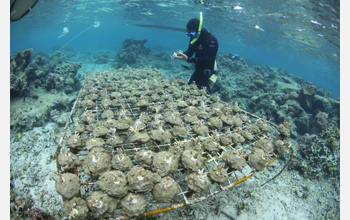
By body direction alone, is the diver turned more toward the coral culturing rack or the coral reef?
the coral culturing rack

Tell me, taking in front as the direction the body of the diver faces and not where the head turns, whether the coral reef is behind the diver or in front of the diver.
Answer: behind

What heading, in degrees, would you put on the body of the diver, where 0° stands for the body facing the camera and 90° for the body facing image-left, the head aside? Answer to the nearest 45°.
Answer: approximately 45°
